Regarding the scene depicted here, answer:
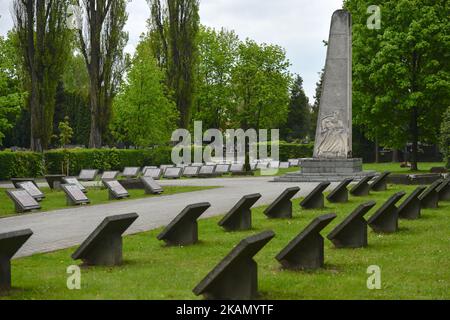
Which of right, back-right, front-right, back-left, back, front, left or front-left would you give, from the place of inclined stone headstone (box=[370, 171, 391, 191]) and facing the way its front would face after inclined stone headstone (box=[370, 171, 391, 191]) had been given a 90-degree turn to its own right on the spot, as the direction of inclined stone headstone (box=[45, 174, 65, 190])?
left

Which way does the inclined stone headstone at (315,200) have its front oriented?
to the viewer's left

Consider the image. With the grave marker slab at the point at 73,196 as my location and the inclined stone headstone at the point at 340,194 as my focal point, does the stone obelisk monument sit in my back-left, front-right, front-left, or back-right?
front-left

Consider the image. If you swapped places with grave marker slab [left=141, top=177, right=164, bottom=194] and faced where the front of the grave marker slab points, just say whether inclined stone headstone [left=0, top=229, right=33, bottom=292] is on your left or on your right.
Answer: on your right

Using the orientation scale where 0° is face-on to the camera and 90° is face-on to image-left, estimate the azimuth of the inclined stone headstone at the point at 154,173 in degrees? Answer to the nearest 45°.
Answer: approximately 45°

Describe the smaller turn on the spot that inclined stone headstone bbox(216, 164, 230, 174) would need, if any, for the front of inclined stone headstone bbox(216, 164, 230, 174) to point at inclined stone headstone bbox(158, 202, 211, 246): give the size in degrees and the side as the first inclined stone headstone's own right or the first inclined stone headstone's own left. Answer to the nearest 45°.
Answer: approximately 45° to the first inclined stone headstone's own left

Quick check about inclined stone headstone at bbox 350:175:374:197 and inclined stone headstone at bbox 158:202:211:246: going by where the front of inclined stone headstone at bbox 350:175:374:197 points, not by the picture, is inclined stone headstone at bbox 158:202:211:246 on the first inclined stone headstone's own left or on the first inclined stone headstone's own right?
on the first inclined stone headstone's own left

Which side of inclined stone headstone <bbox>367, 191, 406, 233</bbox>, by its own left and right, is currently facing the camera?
left

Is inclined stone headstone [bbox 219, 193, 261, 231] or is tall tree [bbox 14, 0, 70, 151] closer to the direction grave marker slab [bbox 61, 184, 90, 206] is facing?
the inclined stone headstone

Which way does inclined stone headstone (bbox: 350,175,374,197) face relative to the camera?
to the viewer's left

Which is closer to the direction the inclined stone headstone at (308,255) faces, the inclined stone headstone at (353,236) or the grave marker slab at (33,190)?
the grave marker slab

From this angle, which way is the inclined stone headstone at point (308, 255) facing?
to the viewer's left

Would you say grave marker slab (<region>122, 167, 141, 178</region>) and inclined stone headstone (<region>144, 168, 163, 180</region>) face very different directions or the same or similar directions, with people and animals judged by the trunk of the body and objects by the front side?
same or similar directions

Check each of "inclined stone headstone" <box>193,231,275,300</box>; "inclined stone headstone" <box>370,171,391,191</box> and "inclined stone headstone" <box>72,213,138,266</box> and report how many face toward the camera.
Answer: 0

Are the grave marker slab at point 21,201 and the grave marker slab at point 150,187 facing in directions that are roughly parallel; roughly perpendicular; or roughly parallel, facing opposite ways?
roughly parallel

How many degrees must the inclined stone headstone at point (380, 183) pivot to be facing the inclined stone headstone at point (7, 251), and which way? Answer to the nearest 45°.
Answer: approximately 90° to its left

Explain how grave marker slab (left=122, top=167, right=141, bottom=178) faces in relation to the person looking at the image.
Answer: facing the viewer and to the left of the viewer

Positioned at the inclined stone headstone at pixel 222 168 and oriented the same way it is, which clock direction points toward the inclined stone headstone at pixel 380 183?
the inclined stone headstone at pixel 380 183 is roughly at 10 o'clock from the inclined stone headstone at pixel 222 168.

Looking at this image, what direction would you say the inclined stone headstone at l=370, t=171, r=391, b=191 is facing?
to the viewer's left
